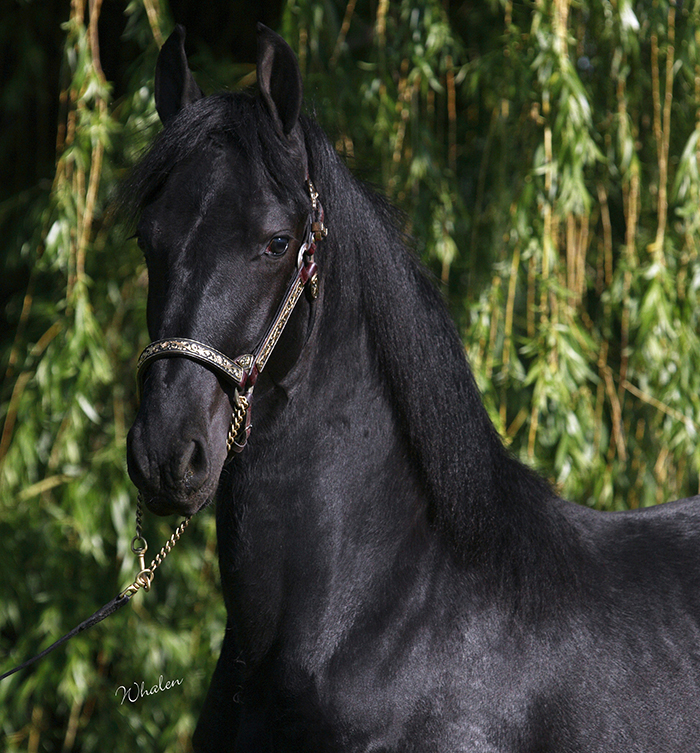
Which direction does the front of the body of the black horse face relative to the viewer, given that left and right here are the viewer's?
facing the viewer and to the left of the viewer
